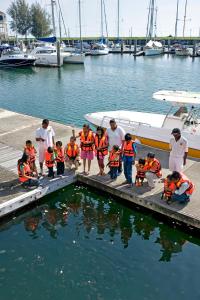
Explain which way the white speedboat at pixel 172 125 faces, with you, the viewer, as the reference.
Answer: facing to the left of the viewer

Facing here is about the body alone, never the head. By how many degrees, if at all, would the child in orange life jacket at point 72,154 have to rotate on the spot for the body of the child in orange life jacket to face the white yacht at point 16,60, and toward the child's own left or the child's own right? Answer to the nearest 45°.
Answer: approximately 180°

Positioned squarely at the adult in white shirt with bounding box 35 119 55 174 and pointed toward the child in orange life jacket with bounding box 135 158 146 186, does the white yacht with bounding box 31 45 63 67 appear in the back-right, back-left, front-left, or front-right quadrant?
back-left

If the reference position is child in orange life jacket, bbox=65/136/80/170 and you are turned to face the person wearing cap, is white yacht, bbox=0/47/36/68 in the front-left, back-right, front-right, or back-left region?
back-left

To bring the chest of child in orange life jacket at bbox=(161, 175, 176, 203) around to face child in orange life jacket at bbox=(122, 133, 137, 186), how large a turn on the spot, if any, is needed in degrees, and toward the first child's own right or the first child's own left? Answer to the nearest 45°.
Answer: approximately 90° to the first child's own right
